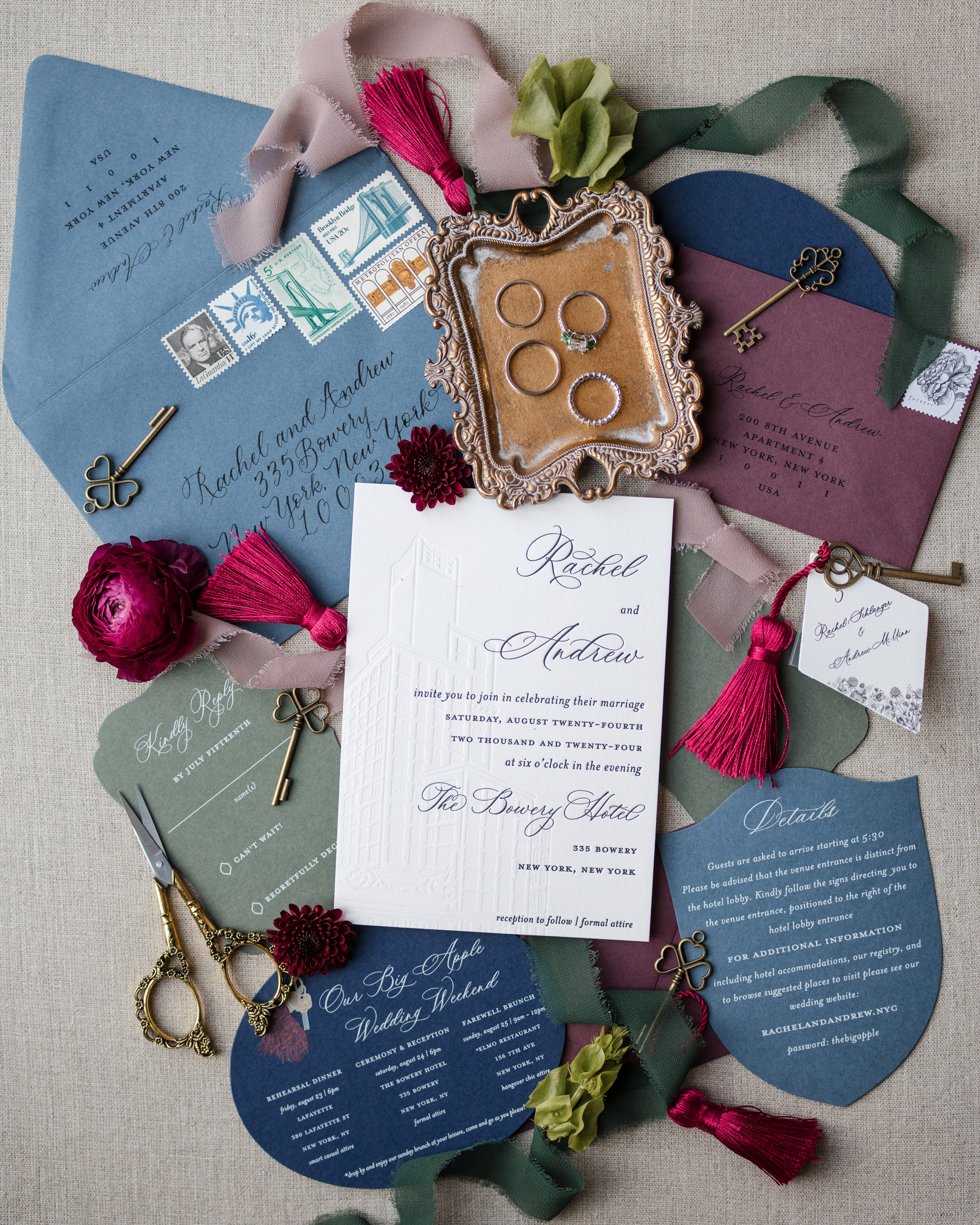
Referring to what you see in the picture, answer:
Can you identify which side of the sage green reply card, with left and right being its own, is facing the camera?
front

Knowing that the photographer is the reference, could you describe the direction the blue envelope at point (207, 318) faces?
facing the viewer
